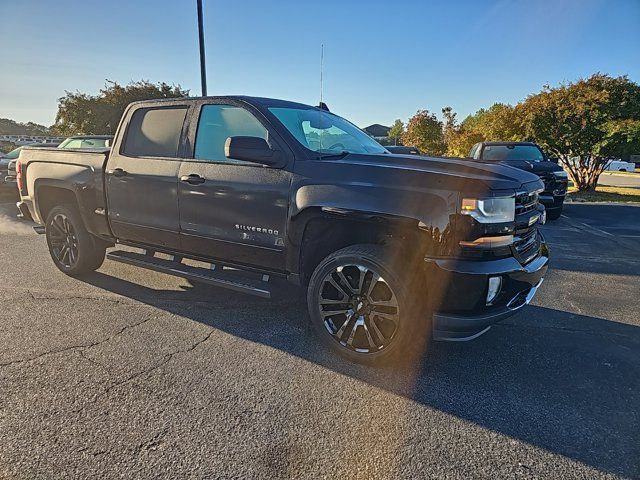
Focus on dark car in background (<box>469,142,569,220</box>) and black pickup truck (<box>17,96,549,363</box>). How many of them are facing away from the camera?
0

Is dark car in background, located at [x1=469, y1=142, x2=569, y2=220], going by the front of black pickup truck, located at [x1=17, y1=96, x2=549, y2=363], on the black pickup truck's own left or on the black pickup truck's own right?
on the black pickup truck's own left

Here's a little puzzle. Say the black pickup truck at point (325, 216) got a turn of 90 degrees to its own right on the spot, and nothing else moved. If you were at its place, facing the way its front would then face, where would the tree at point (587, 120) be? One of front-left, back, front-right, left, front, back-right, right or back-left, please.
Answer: back

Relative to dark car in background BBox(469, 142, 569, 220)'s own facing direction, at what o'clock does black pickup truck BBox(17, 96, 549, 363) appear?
The black pickup truck is roughly at 2 o'clock from the dark car in background.

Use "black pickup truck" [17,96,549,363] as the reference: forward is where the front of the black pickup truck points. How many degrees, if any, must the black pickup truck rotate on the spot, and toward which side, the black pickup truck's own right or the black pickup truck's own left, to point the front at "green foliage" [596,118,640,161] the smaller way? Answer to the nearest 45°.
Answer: approximately 90° to the black pickup truck's own left

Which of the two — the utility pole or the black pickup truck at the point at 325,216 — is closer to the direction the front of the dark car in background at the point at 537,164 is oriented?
the black pickup truck

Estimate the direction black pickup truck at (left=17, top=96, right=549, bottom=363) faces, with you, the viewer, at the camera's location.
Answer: facing the viewer and to the right of the viewer

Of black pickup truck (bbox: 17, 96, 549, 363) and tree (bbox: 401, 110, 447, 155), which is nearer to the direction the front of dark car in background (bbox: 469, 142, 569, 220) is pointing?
the black pickup truck

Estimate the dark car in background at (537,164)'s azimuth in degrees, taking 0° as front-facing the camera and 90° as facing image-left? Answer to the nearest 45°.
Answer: approximately 315°
